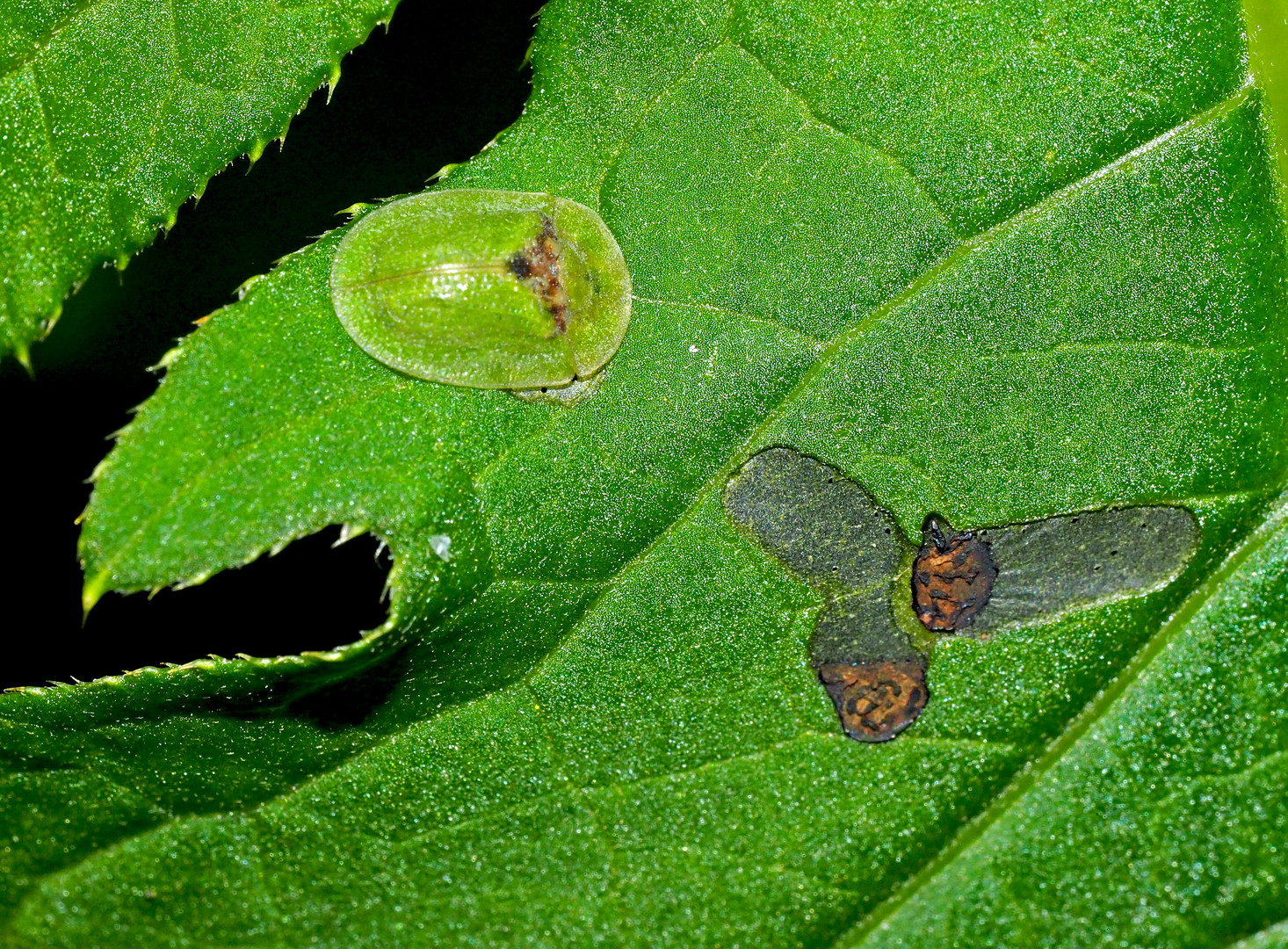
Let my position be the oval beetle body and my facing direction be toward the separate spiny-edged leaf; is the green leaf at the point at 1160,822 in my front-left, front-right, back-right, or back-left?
back-left

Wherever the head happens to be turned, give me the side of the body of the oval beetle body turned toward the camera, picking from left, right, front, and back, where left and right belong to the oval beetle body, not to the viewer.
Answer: right

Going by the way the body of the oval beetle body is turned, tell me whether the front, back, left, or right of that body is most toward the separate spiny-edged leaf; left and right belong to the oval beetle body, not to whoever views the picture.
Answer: back
